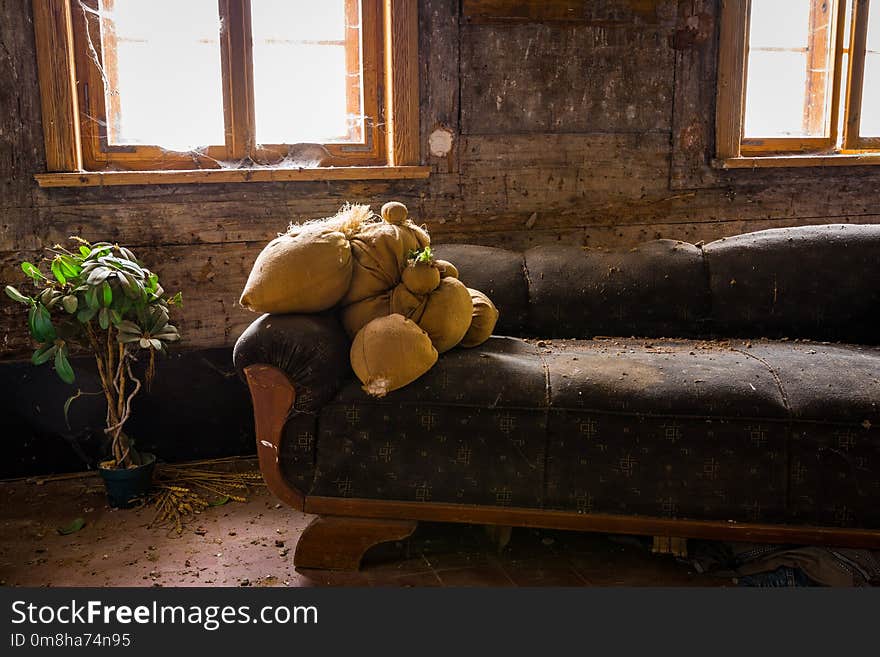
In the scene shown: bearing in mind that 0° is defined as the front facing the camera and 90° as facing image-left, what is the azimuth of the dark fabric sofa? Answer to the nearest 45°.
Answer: approximately 0°

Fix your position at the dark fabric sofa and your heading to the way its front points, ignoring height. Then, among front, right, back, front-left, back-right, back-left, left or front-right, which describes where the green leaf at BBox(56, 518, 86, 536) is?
right

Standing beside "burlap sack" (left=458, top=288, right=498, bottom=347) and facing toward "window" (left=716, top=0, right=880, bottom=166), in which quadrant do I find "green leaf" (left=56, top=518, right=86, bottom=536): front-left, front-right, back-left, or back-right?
back-left

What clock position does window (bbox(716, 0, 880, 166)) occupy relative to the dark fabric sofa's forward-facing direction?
The window is roughly at 7 o'clock from the dark fabric sofa.
